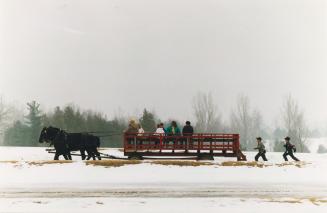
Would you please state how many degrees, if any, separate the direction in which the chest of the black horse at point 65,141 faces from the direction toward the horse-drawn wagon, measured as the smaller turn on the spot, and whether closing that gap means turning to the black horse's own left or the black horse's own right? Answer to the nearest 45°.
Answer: approximately 180°

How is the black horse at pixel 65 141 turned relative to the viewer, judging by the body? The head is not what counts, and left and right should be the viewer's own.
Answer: facing to the left of the viewer

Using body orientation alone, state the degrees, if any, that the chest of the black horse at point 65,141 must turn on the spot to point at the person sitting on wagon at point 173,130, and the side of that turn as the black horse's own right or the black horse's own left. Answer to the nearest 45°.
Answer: approximately 180°

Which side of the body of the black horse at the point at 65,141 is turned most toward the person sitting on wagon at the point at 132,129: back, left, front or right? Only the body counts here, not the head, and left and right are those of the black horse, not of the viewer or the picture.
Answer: back
